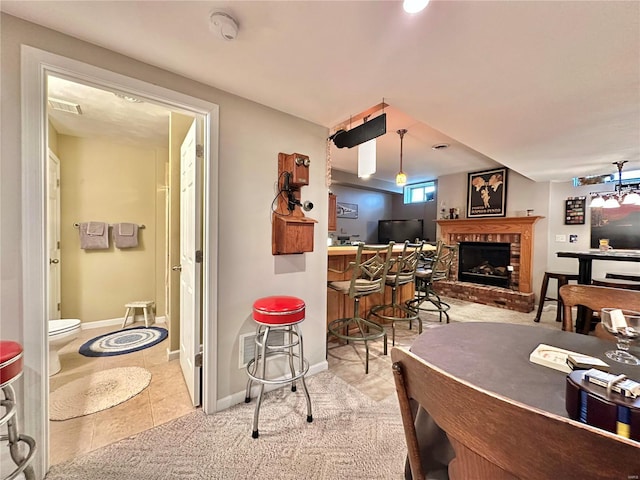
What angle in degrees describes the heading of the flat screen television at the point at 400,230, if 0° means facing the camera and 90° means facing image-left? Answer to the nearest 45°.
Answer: approximately 0°

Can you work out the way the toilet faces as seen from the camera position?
facing to the right of the viewer

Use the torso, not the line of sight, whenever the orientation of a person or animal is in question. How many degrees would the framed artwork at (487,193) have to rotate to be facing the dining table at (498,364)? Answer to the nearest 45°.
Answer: approximately 45° to its left

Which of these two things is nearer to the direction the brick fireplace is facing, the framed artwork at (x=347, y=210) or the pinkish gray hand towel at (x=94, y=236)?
the pinkish gray hand towel

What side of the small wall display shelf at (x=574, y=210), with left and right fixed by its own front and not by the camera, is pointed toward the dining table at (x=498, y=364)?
front

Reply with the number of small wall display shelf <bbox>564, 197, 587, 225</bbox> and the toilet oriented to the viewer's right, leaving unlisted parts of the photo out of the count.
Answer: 1

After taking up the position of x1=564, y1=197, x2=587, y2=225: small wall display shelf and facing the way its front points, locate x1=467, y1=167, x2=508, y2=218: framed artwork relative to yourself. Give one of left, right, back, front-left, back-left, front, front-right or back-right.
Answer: right

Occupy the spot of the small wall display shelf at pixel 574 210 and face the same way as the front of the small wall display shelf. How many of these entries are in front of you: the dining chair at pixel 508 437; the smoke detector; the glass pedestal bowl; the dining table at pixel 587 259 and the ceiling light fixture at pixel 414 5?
5

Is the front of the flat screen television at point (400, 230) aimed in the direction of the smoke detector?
yes

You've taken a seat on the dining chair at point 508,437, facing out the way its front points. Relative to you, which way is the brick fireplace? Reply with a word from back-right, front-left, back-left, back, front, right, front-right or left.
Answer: front-left

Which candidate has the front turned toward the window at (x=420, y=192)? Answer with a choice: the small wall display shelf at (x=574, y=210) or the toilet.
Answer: the toilet
